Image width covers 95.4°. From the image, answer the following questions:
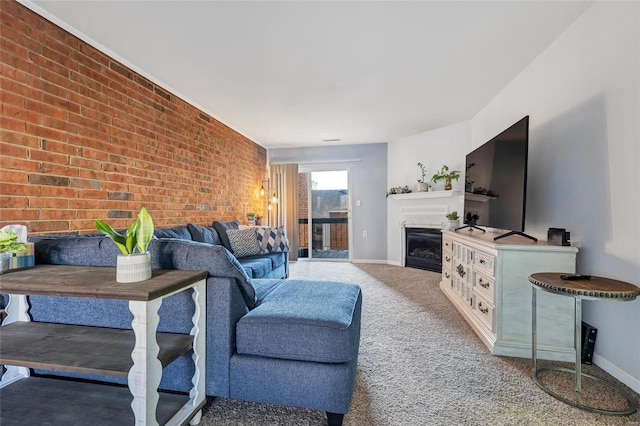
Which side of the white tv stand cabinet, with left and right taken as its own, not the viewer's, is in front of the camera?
left

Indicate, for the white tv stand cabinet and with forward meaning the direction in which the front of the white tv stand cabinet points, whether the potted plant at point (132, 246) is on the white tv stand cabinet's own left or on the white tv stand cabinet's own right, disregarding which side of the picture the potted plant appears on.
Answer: on the white tv stand cabinet's own left

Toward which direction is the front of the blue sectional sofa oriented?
to the viewer's right

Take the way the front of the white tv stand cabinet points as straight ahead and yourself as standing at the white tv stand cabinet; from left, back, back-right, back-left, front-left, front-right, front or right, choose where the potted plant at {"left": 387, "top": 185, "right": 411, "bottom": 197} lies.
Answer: front-right

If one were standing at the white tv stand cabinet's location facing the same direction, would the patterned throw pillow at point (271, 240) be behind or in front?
in front

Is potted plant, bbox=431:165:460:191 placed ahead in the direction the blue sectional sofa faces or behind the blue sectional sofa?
ahead

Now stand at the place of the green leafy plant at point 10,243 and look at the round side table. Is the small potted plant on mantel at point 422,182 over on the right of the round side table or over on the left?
left

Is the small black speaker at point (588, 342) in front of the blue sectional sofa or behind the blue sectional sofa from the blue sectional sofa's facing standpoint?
in front

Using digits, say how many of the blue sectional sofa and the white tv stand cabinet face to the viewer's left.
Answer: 1

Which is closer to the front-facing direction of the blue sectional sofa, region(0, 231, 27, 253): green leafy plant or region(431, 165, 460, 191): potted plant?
the potted plant
